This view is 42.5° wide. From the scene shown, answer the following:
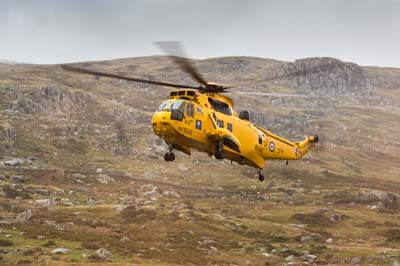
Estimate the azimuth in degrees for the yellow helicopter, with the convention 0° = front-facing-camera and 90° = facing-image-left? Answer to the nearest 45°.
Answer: approximately 45°
